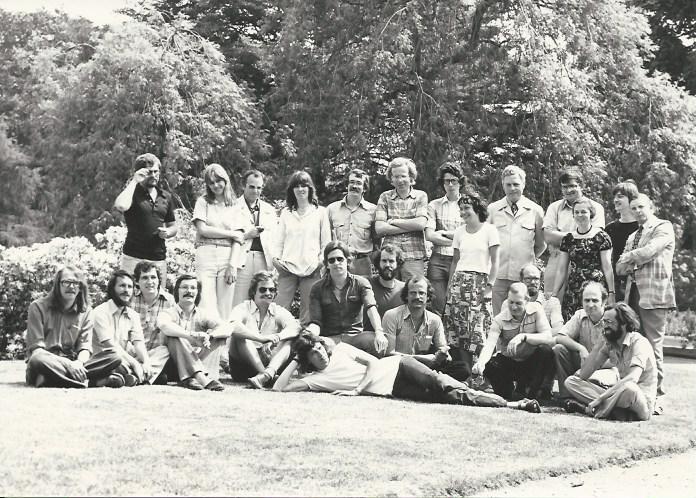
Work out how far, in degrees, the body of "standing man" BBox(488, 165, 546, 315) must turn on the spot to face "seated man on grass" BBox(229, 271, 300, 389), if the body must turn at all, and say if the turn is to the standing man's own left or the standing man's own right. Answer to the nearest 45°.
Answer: approximately 45° to the standing man's own right

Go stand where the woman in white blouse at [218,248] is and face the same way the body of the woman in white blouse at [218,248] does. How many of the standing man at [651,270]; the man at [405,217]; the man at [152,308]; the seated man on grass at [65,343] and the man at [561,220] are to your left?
3

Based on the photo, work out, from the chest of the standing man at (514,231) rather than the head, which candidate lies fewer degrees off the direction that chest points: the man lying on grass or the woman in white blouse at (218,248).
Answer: the man lying on grass

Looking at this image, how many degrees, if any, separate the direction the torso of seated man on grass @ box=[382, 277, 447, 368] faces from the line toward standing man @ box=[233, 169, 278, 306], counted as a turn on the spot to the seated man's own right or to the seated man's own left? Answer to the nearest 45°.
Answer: approximately 135° to the seated man's own right

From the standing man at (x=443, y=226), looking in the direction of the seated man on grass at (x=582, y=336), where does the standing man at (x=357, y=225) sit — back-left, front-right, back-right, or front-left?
back-right

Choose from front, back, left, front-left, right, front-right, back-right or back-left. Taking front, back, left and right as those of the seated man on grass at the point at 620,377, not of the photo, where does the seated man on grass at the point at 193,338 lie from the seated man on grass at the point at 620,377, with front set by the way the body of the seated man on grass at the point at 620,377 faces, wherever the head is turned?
front-right

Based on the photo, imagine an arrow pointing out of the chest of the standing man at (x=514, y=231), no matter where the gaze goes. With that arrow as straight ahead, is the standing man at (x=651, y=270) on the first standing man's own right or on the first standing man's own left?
on the first standing man's own left

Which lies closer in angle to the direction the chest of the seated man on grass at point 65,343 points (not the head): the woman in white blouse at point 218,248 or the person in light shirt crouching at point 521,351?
the person in light shirt crouching
